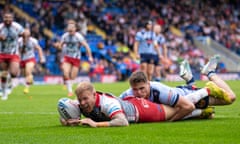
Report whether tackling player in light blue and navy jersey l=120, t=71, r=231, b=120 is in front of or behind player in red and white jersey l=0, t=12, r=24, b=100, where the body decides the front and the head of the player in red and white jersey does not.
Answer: in front

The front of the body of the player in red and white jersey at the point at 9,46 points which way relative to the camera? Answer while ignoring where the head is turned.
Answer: toward the camera

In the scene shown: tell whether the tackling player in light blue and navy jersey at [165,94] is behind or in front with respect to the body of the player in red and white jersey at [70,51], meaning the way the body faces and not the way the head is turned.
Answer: in front

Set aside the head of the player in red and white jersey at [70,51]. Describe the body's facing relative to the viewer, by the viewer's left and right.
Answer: facing the viewer

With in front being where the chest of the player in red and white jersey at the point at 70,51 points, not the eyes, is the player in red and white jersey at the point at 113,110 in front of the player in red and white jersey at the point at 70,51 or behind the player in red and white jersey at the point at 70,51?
in front

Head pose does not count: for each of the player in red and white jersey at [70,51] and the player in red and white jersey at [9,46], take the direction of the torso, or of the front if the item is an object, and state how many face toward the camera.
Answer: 2

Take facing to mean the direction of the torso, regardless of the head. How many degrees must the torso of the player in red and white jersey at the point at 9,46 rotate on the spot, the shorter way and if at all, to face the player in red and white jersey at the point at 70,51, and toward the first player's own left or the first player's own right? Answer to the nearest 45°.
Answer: approximately 135° to the first player's own left

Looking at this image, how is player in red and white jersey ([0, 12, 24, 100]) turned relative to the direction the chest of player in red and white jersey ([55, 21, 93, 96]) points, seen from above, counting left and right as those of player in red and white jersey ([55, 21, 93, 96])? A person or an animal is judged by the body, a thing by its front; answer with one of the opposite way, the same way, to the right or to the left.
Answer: the same way
